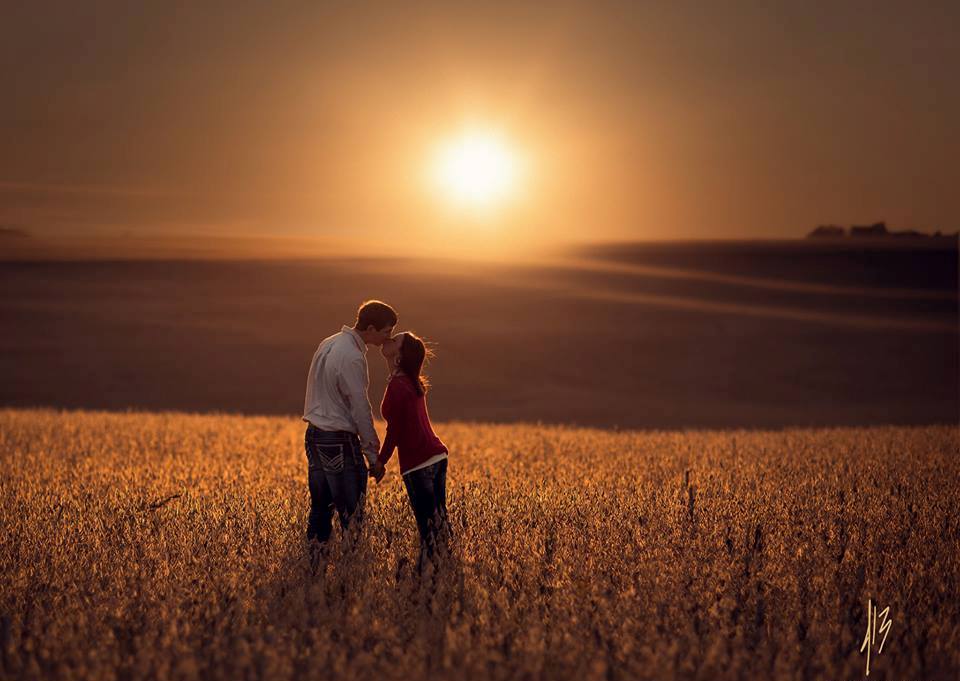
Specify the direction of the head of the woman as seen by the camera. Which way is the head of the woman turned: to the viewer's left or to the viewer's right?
to the viewer's left

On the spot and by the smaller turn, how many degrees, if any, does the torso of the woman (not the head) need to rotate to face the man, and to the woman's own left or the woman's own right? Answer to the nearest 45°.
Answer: approximately 45° to the woman's own right

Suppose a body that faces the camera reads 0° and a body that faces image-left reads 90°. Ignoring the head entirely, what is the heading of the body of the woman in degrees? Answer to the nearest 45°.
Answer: approximately 90°

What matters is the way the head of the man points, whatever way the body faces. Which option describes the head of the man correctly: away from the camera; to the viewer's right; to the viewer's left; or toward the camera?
to the viewer's right
